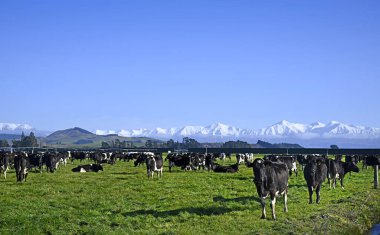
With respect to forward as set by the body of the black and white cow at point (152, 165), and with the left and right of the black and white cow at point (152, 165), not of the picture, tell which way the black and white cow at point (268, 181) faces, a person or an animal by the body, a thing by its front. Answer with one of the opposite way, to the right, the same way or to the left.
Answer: the same way

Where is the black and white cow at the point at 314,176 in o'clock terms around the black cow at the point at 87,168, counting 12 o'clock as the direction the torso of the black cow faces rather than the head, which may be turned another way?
The black and white cow is roughly at 2 o'clock from the black cow.

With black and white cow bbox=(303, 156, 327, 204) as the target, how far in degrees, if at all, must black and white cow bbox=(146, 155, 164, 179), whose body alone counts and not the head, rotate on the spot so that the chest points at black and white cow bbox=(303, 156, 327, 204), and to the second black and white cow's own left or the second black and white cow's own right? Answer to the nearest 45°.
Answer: approximately 90° to the second black and white cow's own left

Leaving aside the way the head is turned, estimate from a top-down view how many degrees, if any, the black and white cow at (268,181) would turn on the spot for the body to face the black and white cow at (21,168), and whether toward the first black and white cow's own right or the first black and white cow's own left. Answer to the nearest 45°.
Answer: approximately 90° to the first black and white cow's own right

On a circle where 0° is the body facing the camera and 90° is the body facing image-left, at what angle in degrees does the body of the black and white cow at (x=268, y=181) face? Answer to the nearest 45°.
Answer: approximately 45°

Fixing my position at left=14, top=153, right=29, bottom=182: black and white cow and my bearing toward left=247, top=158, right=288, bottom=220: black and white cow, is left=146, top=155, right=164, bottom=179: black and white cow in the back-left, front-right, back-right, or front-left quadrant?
front-left

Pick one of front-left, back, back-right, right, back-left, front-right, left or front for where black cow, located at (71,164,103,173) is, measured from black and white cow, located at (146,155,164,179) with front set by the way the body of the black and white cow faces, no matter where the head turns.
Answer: right

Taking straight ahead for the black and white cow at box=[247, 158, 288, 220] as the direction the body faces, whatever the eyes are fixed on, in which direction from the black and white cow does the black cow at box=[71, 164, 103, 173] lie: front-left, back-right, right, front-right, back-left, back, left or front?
right

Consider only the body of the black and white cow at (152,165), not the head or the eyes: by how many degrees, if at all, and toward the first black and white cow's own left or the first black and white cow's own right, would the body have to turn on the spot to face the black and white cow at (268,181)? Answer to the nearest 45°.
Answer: approximately 45° to the first black and white cow's own left

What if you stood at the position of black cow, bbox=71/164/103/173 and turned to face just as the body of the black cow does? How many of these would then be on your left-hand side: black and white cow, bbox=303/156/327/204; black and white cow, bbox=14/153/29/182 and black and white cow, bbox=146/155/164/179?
0
